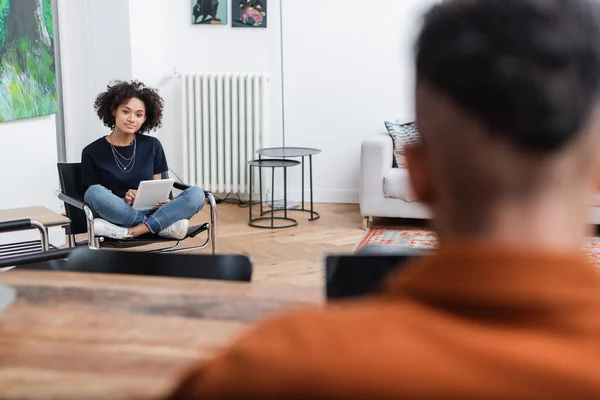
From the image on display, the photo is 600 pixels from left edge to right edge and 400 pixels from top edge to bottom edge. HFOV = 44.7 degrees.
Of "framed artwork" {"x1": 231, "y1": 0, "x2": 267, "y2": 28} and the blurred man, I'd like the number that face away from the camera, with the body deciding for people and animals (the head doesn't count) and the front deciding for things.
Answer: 1

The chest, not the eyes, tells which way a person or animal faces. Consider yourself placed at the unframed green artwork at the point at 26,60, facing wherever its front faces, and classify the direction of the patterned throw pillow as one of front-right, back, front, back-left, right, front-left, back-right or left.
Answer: front-left

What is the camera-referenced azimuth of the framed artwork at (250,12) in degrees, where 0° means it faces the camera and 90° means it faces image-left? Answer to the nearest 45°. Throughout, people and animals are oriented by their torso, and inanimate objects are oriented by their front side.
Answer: approximately 0°

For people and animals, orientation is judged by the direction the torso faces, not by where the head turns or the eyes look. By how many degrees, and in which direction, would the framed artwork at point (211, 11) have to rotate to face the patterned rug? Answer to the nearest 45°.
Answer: approximately 45° to its left

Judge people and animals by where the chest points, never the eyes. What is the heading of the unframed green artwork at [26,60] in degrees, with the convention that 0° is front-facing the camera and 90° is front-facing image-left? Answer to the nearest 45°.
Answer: approximately 315°

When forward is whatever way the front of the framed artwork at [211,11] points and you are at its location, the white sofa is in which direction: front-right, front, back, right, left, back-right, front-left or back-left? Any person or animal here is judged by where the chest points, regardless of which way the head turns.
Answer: front-left

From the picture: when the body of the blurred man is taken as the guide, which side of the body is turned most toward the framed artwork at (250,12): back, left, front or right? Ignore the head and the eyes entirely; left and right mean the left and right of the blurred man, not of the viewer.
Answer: front

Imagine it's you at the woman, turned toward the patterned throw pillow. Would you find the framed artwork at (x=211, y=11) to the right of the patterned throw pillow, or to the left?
left
